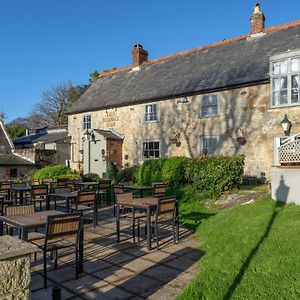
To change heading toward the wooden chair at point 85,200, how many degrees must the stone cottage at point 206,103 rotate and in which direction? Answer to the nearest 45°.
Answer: approximately 45° to its left

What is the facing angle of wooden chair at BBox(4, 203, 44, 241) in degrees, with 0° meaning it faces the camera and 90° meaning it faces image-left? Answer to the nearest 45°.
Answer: approximately 315°

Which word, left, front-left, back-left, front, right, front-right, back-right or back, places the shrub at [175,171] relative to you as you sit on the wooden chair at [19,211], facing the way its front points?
left

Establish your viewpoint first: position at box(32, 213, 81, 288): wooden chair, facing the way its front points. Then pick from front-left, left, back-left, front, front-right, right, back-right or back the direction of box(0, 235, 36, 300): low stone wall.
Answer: back-left

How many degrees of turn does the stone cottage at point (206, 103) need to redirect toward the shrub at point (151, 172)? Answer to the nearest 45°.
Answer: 0° — it already faces it

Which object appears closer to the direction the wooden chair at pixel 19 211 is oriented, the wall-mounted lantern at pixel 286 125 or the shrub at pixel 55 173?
the wall-mounted lantern

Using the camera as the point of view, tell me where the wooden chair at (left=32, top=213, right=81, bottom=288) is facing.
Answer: facing away from the viewer and to the left of the viewer

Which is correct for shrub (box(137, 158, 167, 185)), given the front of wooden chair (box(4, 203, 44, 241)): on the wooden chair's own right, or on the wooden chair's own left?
on the wooden chair's own left

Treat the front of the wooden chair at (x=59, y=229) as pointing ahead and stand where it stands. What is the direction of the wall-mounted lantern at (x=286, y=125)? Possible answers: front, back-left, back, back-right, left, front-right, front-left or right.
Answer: right

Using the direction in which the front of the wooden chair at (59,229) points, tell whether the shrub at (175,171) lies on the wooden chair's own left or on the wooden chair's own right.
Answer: on the wooden chair's own right

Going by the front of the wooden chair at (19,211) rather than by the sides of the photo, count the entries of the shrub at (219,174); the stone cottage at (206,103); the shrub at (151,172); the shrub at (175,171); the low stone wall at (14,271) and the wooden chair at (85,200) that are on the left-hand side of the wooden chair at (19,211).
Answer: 5

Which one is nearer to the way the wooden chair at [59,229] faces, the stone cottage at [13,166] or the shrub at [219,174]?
the stone cottage

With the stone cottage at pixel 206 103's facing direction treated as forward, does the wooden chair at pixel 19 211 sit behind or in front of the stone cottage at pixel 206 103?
in front

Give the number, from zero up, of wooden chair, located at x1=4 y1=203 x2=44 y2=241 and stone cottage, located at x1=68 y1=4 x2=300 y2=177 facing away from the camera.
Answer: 0

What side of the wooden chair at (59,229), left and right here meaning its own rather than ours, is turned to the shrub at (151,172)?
right

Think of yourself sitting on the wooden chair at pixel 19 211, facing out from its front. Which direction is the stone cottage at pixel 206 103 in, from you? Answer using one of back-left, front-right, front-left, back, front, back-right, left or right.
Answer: left

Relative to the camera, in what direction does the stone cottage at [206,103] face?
facing the viewer and to the left of the viewer
